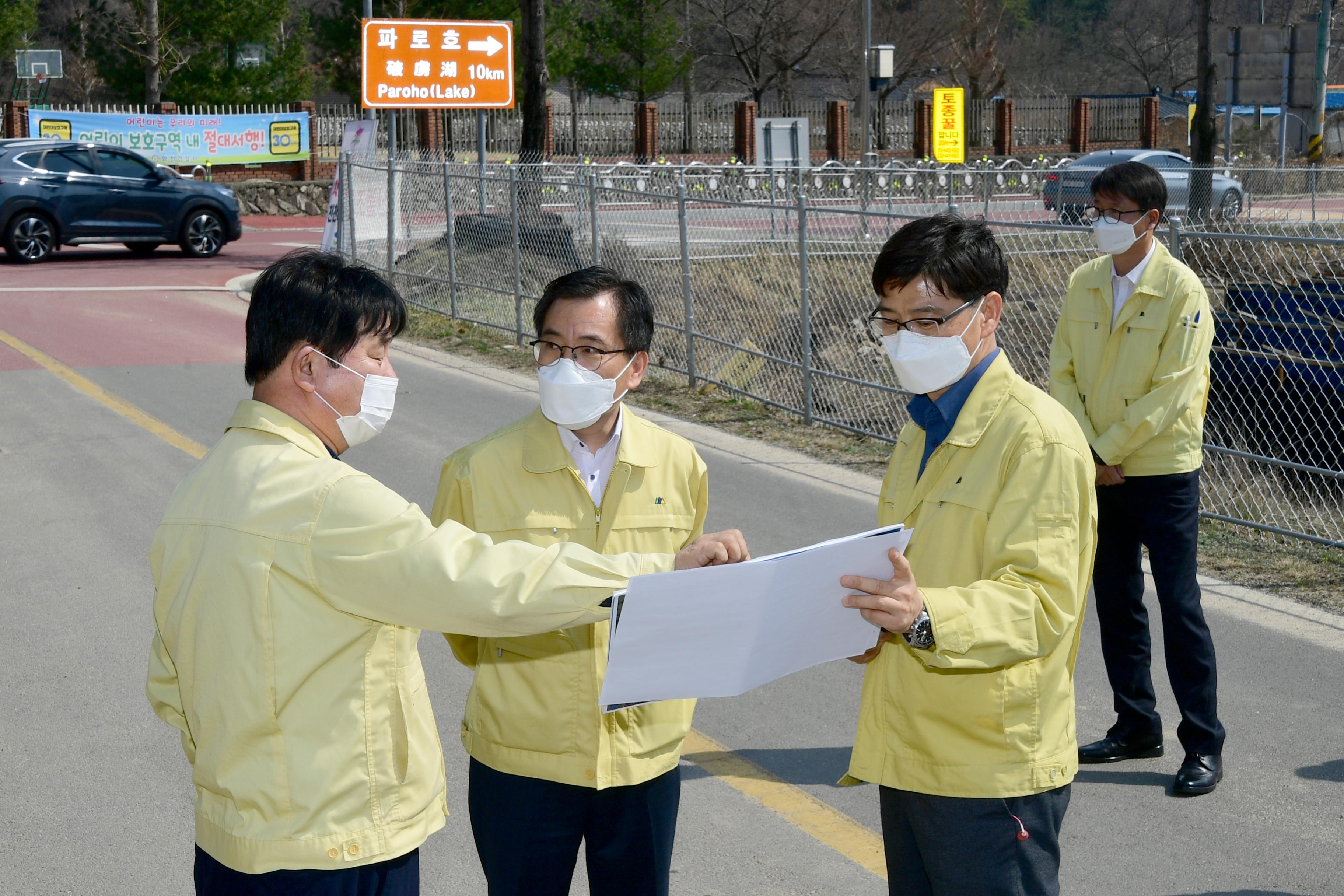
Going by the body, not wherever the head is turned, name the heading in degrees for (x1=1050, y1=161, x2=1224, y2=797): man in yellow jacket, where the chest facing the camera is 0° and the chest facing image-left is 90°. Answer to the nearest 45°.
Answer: approximately 45°

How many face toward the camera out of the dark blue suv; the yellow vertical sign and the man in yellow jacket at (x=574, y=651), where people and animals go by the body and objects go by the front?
2

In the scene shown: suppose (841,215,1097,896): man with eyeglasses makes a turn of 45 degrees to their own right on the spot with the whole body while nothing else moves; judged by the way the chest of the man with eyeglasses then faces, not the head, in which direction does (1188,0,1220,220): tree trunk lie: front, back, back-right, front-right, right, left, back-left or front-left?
right

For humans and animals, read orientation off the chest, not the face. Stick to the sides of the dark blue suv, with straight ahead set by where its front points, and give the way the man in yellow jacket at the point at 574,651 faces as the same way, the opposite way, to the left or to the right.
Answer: to the right

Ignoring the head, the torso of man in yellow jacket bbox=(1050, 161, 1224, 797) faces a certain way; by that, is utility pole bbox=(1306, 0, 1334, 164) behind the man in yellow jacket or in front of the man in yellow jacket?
behind

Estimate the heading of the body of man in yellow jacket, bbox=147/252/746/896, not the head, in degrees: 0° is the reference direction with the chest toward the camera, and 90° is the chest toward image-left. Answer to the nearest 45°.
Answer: approximately 225°

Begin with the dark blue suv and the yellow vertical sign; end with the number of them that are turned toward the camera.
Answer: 1

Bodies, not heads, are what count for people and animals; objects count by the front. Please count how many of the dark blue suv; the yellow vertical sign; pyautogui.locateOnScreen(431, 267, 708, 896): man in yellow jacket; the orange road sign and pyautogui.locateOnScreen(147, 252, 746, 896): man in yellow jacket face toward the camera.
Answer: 3

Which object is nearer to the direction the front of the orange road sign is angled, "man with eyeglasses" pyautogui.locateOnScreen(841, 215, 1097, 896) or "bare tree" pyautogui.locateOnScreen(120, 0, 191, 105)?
the man with eyeglasses

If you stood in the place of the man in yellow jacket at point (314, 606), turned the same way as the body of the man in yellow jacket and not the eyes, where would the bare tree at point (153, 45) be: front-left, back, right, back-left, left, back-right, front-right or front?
front-left

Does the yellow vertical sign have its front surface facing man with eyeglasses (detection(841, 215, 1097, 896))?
yes

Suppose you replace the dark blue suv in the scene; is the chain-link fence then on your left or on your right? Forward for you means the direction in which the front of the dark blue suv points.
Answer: on your right

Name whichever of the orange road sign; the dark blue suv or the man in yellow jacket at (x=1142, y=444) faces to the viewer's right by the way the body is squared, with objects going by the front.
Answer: the dark blue suv

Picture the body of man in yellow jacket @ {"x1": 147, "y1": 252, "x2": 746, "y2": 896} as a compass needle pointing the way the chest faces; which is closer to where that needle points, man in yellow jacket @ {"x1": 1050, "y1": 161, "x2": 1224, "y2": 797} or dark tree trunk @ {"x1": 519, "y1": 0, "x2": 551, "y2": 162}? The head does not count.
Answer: the man in yellow jacket

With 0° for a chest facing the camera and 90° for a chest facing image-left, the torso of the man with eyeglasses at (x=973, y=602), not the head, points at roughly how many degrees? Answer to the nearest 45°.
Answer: approximately 45°
